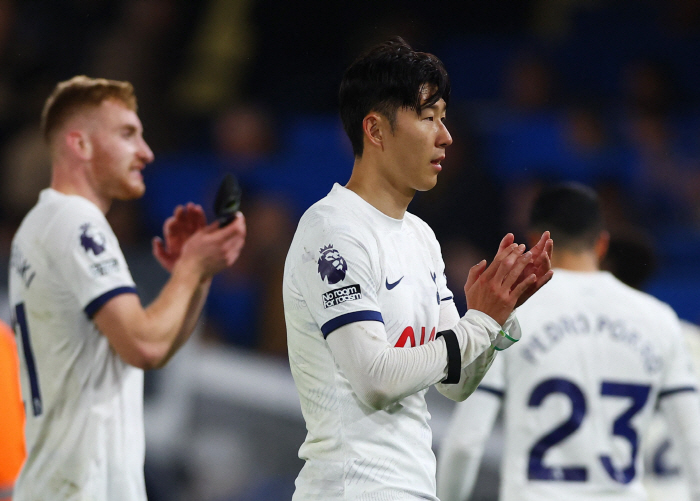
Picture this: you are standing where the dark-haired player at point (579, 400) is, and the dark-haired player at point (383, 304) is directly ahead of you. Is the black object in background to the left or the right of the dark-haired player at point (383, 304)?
right

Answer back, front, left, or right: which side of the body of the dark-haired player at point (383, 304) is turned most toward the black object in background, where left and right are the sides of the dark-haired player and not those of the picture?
back

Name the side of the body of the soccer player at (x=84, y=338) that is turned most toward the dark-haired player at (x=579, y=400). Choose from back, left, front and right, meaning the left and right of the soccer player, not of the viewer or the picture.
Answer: front

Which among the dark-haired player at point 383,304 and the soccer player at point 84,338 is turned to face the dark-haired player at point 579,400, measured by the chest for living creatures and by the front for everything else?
the soccer player

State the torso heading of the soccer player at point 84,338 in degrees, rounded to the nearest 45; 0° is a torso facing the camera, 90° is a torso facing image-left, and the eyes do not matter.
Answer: approximately 270°

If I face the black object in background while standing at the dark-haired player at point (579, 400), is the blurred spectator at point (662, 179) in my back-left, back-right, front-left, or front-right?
back-right

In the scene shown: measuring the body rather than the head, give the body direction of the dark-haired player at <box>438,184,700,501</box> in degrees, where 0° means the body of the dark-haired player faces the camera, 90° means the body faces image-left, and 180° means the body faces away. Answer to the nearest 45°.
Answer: approximately 180°

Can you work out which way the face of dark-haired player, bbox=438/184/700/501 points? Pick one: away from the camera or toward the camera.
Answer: away from the camera

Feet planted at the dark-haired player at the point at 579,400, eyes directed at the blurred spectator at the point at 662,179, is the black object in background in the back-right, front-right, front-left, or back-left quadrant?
back-left

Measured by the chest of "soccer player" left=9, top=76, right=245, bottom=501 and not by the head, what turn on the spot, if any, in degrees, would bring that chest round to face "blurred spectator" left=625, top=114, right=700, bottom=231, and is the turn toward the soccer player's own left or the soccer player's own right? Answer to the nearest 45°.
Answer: approximately 45° to the soccer player's own left

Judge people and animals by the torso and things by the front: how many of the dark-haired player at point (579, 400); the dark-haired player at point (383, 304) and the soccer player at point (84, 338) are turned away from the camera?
1

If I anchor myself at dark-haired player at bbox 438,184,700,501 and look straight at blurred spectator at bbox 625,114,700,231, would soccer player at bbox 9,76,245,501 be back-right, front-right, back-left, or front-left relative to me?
back-left

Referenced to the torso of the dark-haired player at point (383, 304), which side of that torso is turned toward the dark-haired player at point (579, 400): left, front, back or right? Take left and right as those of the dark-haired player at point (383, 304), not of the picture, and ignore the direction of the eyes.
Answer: left

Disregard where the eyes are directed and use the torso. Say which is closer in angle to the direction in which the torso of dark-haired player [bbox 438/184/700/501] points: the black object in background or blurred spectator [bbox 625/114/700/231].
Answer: the blurred spectator

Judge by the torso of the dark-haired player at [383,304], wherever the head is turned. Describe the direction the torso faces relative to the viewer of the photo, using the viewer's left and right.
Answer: facing the viewer and to the right of the viewer

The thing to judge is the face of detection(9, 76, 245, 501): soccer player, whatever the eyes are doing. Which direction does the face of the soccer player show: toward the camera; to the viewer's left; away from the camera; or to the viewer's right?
to the viewer's right

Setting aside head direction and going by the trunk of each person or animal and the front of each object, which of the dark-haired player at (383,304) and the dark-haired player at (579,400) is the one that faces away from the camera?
the dark-haired player at (579,400)

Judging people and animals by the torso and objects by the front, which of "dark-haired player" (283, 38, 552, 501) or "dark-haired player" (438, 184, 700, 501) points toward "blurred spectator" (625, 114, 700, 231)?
"dark-haired player" (438, 184, 700, 501)
